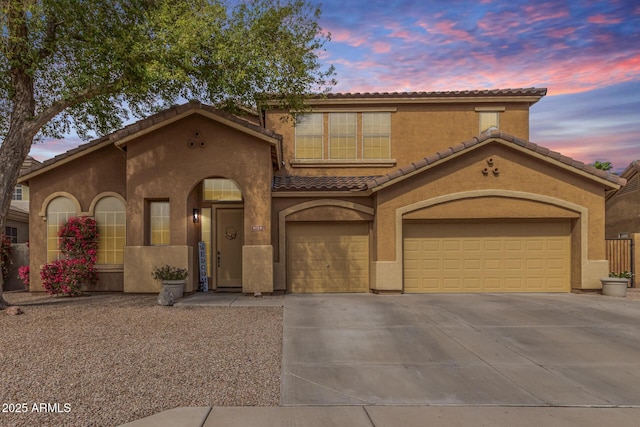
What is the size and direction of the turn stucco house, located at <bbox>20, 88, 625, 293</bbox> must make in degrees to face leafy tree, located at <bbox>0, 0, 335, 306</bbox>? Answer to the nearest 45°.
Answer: approximately 45° to its right

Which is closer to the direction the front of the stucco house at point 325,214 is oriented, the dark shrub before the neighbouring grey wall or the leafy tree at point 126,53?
the leafy tree

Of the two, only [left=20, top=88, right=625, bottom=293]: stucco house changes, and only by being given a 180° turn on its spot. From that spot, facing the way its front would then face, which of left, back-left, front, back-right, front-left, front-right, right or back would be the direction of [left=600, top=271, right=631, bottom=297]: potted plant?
right

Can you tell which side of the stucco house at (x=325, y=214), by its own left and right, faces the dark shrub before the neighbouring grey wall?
right

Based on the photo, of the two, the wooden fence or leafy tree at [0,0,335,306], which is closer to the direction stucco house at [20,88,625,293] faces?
the leafy tree

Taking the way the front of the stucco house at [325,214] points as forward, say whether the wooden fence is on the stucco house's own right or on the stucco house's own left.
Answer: on the stucco house's own left

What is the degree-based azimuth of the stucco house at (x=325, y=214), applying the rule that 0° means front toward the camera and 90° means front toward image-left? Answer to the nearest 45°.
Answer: approximately 0°

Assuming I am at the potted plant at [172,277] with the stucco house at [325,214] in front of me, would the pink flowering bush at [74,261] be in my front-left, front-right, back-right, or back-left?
back-left
